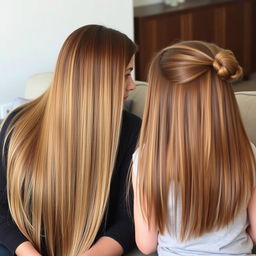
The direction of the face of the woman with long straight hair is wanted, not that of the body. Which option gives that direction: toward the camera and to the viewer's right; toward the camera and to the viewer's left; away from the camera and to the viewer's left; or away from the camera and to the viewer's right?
away from the camera and to the viewer's right

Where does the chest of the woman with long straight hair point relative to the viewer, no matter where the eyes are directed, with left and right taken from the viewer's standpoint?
facing away from the viewer and to the right of the viewer

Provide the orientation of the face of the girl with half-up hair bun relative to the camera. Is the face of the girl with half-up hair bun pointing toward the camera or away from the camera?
away from the camera

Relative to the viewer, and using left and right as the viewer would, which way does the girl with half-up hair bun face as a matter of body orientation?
facing away from the viewer
